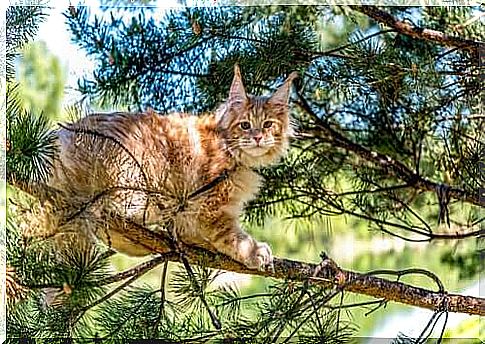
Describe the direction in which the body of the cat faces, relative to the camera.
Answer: to the viewer's right
